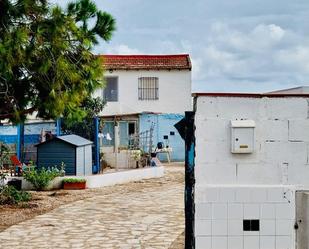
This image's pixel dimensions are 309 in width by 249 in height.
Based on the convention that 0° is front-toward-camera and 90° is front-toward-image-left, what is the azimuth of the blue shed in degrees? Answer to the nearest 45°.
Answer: approximately 315°

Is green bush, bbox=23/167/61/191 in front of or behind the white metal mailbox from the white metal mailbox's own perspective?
behind

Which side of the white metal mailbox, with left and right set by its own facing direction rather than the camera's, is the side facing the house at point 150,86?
back

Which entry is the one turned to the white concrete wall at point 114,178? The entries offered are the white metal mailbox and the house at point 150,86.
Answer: the house

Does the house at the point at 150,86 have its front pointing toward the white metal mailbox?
yes

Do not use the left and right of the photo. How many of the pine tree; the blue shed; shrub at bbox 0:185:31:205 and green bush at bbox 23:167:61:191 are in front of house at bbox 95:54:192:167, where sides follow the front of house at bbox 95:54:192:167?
4

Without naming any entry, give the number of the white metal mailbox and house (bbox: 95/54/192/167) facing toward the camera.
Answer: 2

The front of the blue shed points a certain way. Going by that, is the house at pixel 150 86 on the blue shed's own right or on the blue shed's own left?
on the blue shed's own left

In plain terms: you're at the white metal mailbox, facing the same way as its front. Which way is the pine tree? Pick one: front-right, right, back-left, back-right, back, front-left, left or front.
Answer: back-right
